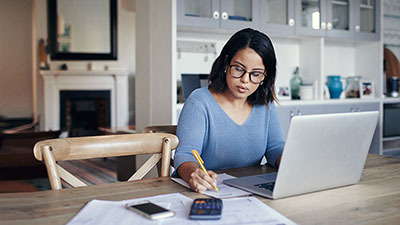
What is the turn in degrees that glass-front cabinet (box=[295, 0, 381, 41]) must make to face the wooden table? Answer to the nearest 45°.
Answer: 0° — it already faces it

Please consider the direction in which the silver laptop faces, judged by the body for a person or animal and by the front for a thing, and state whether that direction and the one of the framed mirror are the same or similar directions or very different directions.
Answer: very different directions

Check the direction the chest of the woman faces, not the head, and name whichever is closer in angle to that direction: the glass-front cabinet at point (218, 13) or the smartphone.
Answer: the smartphone

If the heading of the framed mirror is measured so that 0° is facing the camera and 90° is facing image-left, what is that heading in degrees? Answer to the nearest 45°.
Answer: approximately 0°

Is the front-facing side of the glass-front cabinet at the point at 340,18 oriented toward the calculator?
yes

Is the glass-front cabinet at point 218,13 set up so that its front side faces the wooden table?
yes

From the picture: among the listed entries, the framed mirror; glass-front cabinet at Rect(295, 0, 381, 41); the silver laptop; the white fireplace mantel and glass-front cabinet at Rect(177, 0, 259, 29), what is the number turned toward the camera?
4

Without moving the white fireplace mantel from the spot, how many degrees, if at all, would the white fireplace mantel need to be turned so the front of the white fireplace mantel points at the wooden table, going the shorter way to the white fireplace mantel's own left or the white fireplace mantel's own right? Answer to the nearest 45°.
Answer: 0° — it already faces it
